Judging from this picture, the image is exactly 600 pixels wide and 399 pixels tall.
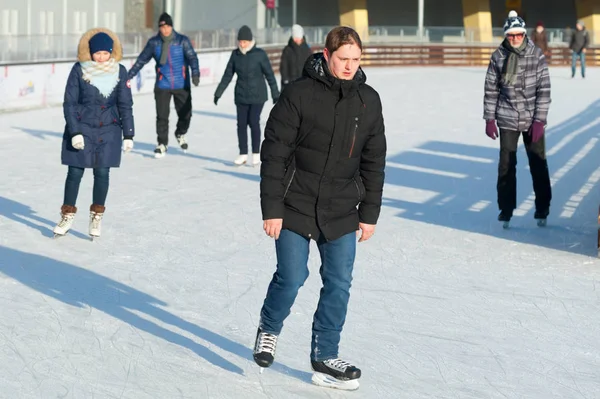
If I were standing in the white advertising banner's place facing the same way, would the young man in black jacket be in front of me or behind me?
in front

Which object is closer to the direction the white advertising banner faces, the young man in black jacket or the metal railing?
the young man in black jacket

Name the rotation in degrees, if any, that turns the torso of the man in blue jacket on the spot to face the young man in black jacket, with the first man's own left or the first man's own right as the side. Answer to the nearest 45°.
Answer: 0° — they already face them

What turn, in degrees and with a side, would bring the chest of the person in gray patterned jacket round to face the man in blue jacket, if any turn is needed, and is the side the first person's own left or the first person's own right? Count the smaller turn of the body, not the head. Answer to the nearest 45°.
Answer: approximately 135° to the first person's own right

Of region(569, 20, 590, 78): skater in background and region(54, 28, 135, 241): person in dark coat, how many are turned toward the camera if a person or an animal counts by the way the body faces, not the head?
2

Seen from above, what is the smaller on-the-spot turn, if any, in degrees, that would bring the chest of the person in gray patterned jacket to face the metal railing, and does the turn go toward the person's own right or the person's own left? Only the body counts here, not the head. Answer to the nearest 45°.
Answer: approximately 180°

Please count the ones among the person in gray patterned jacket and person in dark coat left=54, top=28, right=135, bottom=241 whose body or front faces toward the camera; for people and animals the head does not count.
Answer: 2

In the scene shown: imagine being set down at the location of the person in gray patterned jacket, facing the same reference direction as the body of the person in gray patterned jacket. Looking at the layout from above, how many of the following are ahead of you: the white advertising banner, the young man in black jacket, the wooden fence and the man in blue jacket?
1

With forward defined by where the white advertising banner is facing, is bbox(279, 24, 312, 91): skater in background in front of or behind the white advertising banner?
in front

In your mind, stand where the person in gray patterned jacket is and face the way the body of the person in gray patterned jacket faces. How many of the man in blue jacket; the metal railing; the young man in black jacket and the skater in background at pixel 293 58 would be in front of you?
1

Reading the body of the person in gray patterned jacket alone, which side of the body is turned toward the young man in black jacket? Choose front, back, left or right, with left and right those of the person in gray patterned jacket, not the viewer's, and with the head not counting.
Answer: front

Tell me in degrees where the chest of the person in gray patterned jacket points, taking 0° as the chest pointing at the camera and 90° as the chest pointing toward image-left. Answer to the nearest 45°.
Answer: approximately 0°
